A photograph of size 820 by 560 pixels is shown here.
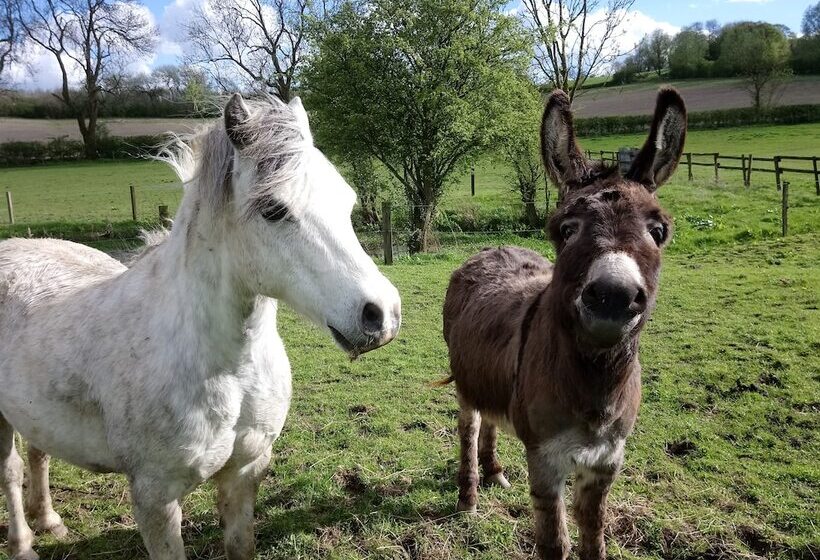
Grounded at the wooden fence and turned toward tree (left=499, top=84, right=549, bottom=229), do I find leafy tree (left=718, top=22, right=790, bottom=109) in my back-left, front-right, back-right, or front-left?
back-right

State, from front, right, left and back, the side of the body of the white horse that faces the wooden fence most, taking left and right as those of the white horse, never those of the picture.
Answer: left

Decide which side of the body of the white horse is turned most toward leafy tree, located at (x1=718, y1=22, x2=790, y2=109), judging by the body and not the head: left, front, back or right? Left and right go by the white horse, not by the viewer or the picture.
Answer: left

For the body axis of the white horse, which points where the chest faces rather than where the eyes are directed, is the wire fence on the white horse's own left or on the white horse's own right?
on the white horse's own left
